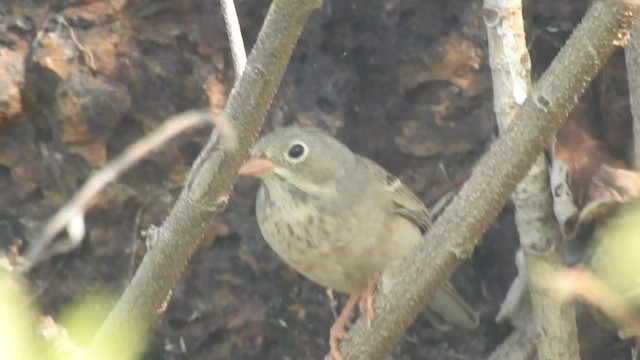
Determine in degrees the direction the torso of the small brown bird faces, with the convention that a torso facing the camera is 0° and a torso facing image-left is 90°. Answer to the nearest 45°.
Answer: approximately 45°

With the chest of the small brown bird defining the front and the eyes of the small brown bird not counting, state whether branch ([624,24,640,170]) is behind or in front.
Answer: behind

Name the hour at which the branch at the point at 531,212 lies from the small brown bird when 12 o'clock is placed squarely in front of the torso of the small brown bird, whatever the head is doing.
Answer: The branch is roughly at 8 o'clock from the small brown bird.

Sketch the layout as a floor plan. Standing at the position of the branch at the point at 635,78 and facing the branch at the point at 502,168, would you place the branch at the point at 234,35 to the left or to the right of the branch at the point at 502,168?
right
